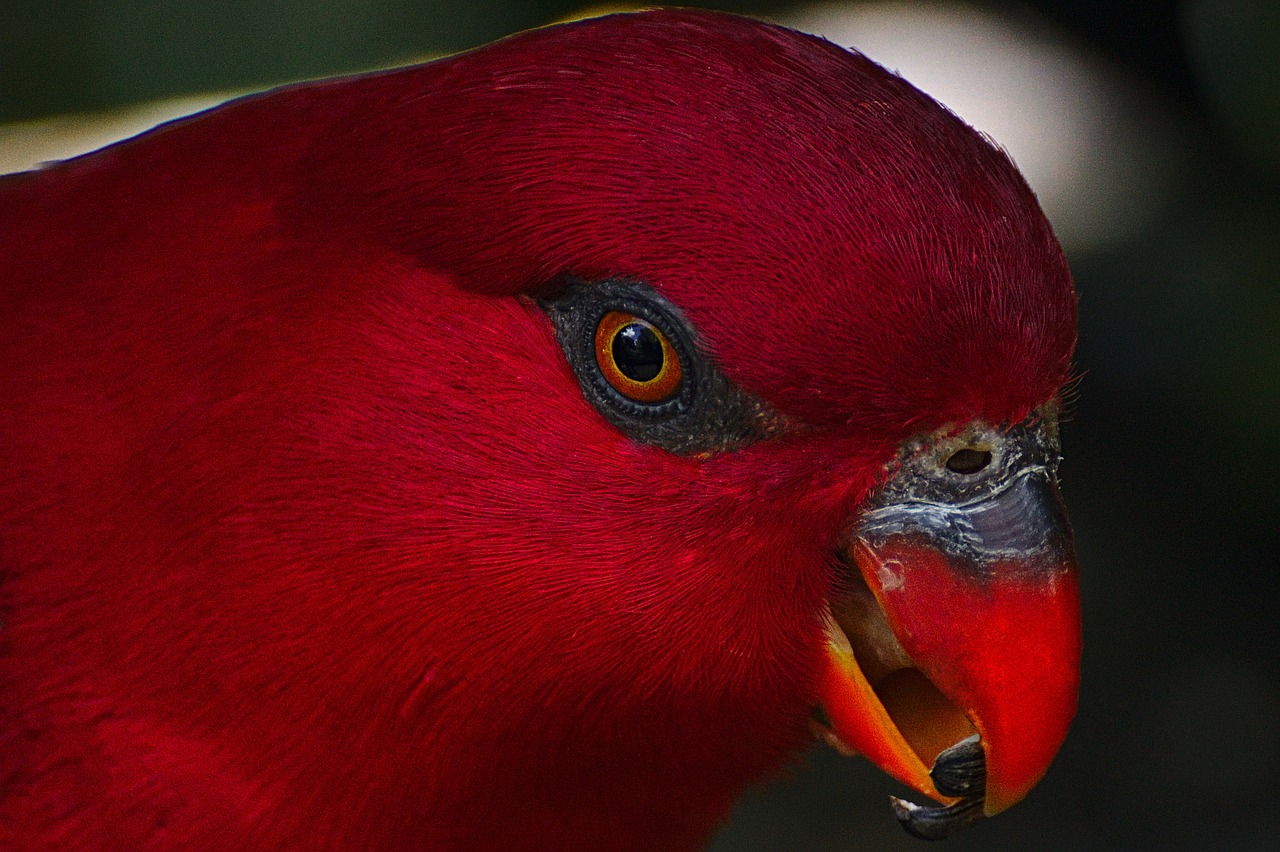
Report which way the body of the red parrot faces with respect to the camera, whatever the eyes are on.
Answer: to the viewer's right
